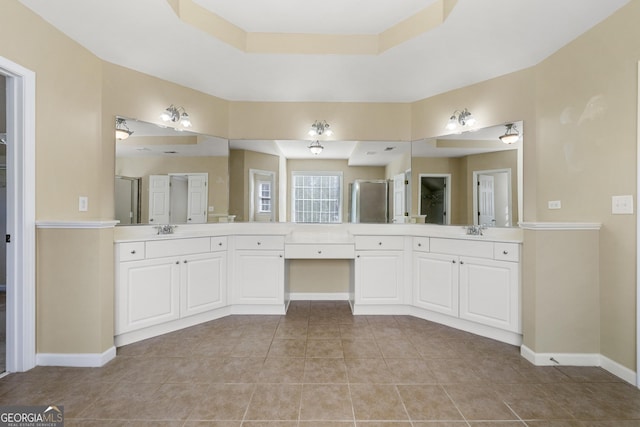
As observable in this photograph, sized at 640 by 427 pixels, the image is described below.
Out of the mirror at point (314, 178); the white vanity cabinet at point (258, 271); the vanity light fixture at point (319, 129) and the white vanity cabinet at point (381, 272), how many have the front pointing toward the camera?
4

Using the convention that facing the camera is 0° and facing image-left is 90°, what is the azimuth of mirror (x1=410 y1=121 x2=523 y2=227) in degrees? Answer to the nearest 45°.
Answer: approximately 45°

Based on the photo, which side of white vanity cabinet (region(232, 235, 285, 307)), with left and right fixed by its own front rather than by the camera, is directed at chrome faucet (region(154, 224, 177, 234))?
right

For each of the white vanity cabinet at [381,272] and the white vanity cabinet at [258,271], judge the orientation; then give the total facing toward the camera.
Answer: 2

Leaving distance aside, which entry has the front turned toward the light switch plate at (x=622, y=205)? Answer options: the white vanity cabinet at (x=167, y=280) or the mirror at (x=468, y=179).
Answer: the white vanity cabinet

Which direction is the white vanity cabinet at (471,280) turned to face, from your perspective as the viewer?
facing the viewer and to the left of the viewer

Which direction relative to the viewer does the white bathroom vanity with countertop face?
toward the camera

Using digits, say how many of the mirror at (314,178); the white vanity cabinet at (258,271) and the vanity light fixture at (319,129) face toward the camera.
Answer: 3

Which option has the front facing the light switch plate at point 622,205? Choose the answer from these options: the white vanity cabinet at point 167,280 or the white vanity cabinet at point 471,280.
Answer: the white vanity cabinet at point 167,280

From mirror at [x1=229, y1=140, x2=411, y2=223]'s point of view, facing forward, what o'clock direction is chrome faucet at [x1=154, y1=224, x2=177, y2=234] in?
The chrome faucet is roughly at 2 o'clock from the mirror.

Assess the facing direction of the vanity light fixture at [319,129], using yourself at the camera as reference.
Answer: facing the viewer

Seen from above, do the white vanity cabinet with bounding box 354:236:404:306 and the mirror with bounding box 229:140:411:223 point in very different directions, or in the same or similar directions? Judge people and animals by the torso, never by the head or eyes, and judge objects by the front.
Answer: same or similar directions

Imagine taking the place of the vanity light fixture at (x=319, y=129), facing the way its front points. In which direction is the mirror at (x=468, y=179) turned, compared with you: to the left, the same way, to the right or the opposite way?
to the right

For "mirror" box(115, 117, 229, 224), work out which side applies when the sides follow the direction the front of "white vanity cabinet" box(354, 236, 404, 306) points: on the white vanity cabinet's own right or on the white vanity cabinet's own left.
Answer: on the white vanity cabinet's own right

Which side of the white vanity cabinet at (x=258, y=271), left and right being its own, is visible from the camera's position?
front
